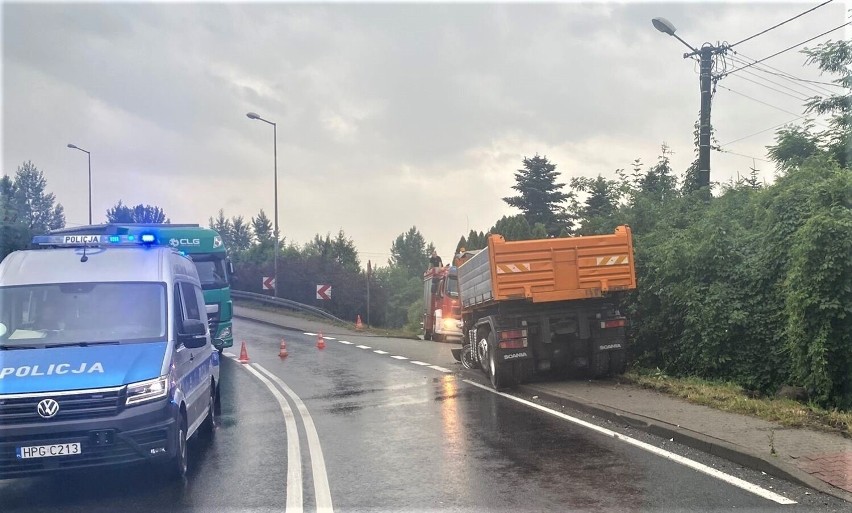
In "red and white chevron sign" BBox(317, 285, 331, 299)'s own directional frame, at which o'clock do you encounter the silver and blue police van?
The silver and blue police van is roughly at 12 o'clock from the red and white chevron sign.

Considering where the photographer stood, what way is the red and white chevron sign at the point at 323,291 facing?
facing the viewer

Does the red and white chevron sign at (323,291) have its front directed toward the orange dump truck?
yes

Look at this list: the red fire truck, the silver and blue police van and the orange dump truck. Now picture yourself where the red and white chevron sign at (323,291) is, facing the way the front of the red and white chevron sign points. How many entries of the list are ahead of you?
3

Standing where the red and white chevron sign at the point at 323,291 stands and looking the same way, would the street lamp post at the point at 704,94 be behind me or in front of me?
in front

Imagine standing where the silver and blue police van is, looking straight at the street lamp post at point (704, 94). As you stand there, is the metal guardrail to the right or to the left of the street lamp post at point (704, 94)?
left

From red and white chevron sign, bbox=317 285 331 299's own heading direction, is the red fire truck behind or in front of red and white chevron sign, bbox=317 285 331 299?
in front
